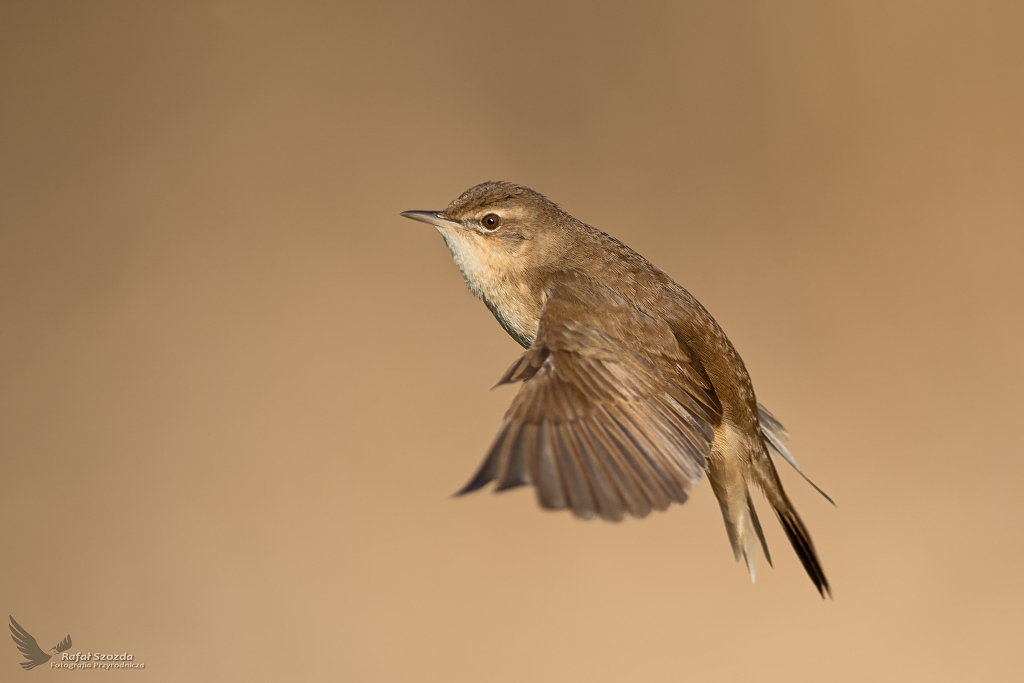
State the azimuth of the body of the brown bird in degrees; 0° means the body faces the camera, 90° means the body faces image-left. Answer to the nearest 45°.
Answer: approximately 90°
